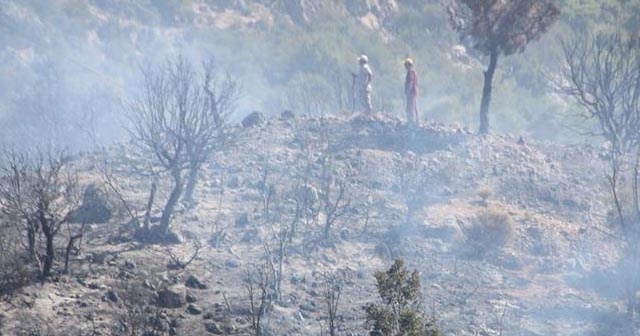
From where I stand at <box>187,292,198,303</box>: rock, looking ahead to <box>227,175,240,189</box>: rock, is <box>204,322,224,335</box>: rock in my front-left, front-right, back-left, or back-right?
back-right

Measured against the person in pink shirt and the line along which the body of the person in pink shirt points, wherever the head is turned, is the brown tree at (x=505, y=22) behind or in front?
behind
